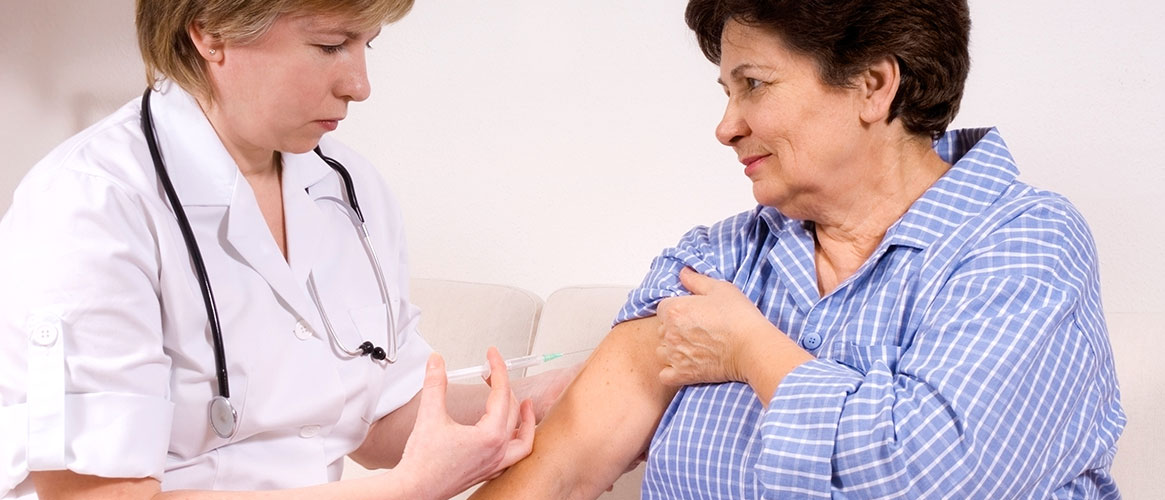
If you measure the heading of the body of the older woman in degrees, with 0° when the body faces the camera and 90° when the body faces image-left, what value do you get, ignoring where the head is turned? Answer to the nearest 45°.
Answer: approximately 45°

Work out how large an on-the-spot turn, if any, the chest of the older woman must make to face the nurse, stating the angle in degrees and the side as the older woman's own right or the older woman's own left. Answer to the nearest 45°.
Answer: approximately 45° to the older woman's own right

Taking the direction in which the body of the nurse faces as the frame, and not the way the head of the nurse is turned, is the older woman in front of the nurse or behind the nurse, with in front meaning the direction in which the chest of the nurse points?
in front

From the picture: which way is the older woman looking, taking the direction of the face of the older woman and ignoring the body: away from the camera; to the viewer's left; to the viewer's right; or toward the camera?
to the viewer's left

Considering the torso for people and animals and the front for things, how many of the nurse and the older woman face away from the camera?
0

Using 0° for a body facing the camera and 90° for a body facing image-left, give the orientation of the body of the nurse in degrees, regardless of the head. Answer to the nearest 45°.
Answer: approximately 315°
